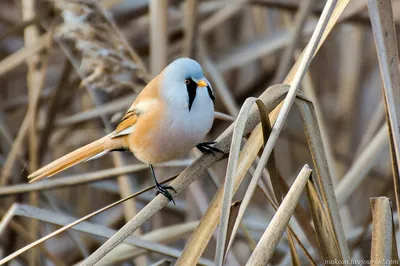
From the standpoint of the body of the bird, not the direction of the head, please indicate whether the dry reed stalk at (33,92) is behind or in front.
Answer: behind

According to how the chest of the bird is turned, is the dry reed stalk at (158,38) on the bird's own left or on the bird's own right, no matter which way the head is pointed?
on the bird's own left

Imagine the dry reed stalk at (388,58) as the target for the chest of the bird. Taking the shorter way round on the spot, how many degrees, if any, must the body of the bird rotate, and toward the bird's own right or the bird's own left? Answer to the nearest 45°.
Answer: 0° — it already faces it

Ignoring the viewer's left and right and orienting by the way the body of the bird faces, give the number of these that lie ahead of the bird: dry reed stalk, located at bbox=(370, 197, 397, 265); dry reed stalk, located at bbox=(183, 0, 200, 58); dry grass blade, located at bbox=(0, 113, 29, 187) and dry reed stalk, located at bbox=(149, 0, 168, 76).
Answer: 1

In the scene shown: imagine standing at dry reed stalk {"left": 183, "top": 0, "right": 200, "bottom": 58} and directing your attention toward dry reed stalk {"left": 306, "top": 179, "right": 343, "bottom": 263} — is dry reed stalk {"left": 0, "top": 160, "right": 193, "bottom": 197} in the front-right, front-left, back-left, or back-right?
front-right

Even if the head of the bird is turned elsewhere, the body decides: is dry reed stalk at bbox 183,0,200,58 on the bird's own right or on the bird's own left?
on the bird's own left

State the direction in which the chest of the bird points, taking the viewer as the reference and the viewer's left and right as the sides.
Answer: facing the viewer and to the right of the viewer

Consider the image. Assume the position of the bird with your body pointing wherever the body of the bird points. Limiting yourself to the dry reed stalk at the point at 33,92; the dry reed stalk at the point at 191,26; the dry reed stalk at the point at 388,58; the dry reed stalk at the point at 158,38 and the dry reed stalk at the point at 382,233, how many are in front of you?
2

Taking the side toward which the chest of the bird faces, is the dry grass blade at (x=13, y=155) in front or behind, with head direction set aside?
behind
